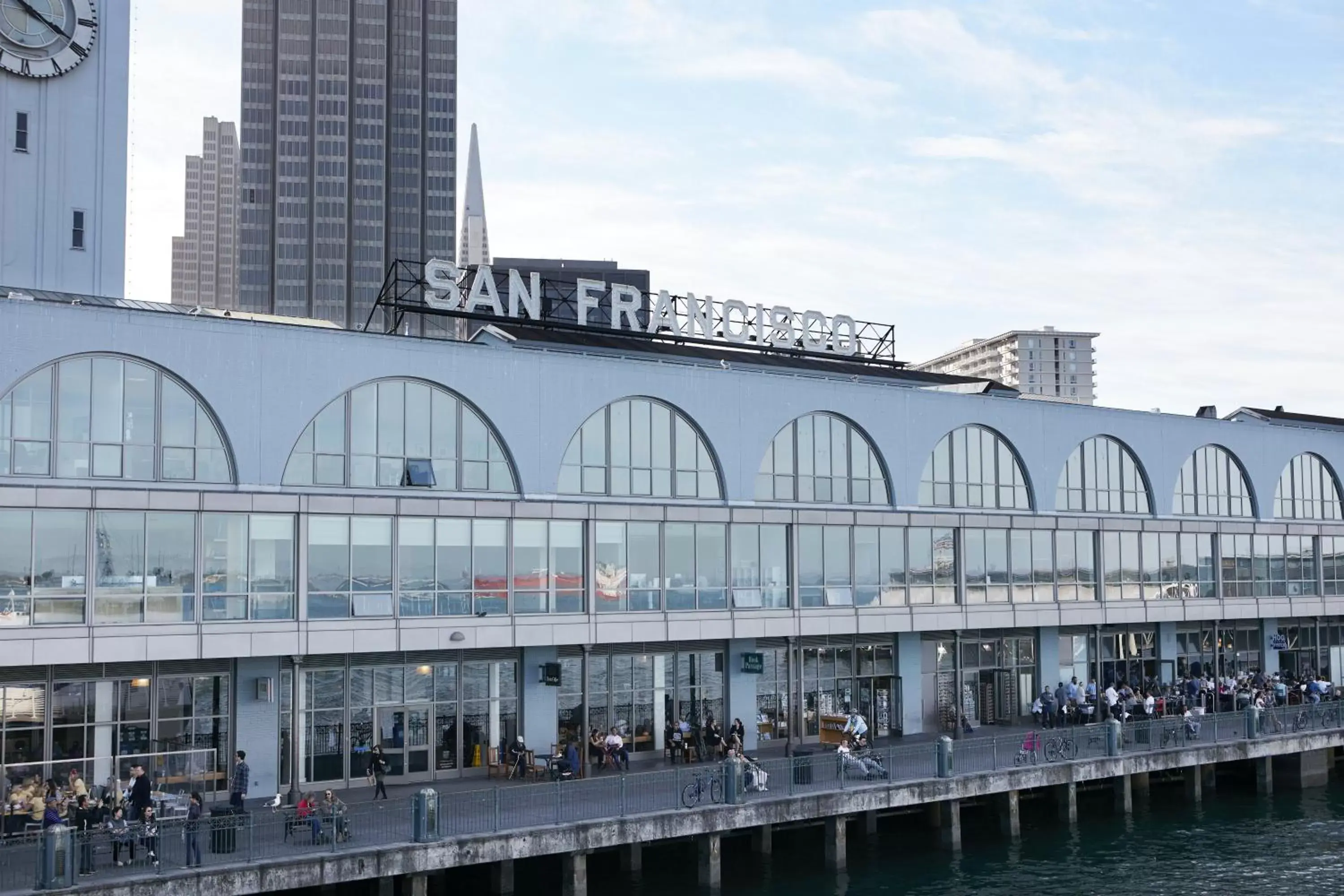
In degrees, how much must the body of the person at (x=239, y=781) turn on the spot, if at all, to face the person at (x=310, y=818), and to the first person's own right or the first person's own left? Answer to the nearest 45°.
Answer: approximately 90° to the first person's own left

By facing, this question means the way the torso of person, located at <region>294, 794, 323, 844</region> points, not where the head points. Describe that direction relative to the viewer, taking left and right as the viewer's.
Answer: facing the viewer and to the right of the viewer

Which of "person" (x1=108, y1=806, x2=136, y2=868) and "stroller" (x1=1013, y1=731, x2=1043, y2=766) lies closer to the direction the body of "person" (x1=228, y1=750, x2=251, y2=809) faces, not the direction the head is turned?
the person

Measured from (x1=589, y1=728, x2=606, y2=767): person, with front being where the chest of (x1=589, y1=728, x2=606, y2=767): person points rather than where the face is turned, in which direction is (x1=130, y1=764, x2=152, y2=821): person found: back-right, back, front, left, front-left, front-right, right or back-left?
back-right

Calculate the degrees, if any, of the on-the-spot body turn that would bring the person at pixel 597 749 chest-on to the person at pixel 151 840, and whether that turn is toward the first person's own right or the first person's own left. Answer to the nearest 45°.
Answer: approximately 135° to the first person's own right

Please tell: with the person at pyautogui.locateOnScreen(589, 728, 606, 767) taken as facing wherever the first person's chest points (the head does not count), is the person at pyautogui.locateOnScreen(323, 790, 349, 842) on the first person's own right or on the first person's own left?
on the first person's own right
